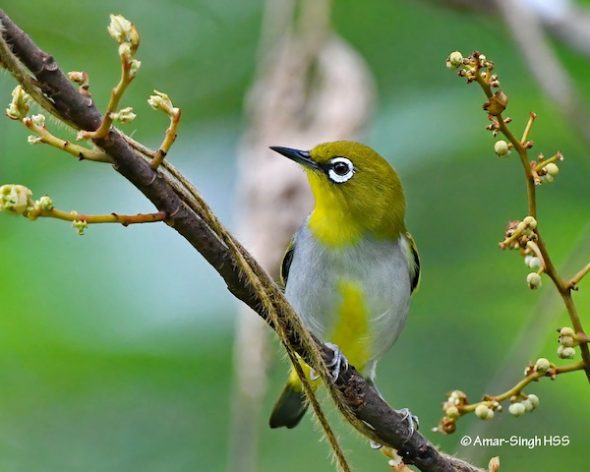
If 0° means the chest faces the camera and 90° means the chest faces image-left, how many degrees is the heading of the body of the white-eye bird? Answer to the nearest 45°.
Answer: approximately 0°
